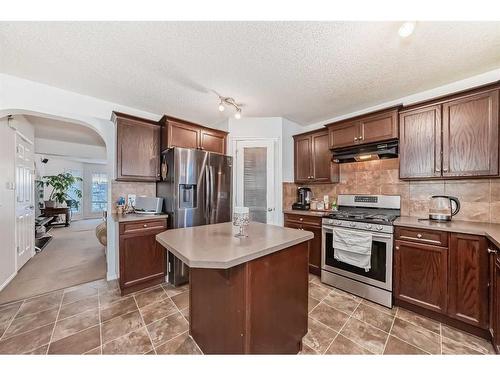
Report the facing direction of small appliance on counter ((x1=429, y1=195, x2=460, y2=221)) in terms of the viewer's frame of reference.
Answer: facing to the left of the viewer

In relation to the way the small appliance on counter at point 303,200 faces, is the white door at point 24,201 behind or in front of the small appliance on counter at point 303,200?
in front

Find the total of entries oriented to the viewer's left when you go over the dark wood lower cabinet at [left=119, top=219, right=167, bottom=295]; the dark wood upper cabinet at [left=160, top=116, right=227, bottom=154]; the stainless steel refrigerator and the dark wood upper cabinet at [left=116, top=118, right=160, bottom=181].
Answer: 0

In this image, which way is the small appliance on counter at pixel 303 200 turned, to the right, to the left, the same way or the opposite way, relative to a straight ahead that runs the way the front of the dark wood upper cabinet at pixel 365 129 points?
the same way

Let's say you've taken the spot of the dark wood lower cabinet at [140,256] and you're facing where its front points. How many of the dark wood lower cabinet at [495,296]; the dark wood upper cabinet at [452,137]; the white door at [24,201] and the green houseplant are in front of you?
2

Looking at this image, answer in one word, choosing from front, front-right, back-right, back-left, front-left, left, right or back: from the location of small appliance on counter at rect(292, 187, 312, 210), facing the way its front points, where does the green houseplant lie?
front-right

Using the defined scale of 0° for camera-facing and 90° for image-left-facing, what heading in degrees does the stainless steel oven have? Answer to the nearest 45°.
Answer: approximately 45°

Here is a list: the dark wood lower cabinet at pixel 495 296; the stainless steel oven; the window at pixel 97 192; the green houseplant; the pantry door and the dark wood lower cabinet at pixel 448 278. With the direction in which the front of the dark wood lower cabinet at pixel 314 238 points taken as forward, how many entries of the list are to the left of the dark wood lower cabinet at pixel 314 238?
3

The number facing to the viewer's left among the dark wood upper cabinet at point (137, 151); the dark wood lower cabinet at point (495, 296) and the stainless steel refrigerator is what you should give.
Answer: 1

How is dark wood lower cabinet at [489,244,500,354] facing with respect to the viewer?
to the viewer's left

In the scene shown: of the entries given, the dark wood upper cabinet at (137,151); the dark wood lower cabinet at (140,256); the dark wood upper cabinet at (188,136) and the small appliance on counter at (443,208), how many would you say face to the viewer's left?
1

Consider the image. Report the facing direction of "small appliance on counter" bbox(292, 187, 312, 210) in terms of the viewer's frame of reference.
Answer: facing the viewer and to the left of the viewer

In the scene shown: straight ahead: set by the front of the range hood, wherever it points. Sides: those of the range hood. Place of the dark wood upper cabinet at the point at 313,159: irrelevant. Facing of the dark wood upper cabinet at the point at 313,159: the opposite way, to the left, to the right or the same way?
the same way

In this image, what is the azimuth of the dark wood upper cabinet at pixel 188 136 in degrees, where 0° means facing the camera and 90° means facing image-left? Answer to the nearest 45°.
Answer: approximately 315°

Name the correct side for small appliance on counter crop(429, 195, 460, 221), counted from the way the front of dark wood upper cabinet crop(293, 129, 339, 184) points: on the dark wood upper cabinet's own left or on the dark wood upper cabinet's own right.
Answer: on the dark wood upper cabinet's own left

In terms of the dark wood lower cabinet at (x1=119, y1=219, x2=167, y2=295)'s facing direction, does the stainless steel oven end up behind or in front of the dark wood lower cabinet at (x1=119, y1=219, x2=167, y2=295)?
in front
